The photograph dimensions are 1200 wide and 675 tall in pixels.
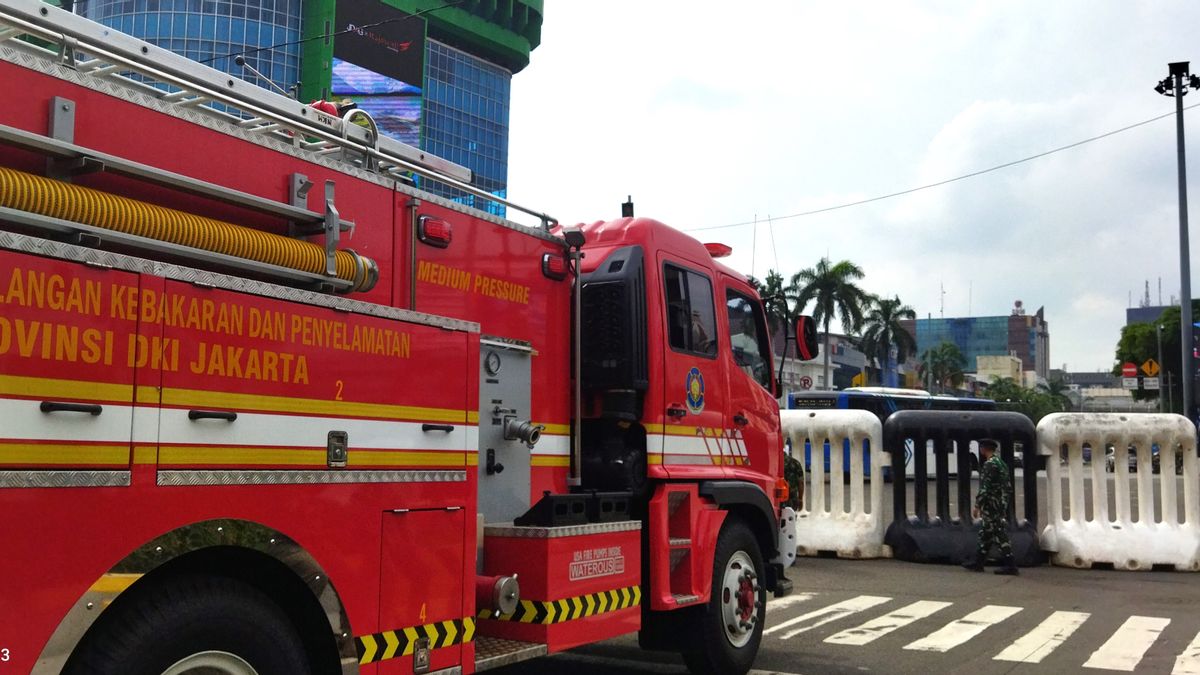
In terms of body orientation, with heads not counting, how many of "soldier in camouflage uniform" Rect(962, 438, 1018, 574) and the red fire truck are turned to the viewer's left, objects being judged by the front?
1

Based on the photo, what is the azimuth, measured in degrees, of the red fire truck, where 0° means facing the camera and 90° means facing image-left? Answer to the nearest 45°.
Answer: approximately 225°

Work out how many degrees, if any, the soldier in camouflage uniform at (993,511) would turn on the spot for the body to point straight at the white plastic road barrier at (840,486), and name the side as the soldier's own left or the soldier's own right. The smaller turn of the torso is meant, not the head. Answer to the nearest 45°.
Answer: approximately 45° to the soldier's own right

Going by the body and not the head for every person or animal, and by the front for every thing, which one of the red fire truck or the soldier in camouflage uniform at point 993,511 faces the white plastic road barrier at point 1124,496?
the red fire truck

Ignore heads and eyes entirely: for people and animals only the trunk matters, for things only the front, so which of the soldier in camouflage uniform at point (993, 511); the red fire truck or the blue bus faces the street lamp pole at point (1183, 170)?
the red fire truck

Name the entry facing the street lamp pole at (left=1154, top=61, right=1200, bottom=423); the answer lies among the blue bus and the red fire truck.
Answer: the red fire truck

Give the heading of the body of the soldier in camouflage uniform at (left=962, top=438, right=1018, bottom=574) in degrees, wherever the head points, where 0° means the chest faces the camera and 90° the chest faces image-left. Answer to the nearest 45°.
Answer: approximately 90°

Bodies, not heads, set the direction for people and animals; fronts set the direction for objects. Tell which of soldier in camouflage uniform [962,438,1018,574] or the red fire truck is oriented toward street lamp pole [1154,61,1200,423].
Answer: the red fire truck

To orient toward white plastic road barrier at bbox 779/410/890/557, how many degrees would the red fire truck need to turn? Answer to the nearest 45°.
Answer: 0° — it already faces it

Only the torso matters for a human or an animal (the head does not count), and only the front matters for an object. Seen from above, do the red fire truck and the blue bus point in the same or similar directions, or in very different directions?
very different directions
